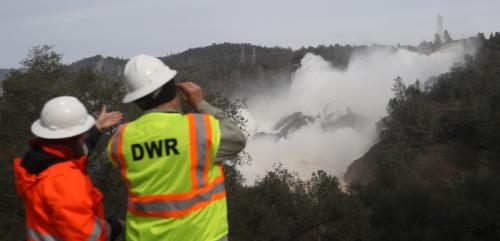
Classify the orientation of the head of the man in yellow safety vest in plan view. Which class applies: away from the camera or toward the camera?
away from the camera

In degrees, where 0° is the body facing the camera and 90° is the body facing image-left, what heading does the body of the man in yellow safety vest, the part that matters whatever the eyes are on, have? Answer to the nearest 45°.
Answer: approximately 225°
